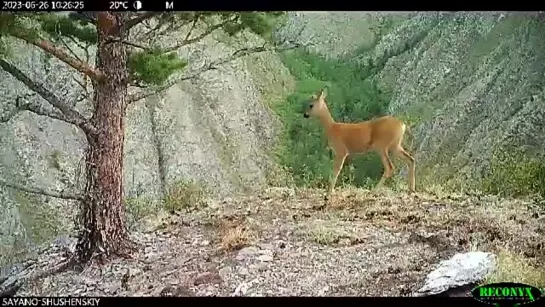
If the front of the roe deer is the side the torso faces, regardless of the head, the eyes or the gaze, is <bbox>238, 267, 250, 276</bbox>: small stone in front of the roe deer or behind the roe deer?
in front

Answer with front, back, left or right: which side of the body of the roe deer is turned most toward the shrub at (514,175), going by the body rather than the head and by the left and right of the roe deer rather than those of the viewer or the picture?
back

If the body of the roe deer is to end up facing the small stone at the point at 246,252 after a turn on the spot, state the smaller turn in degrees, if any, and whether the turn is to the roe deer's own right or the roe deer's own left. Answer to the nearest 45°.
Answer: approximately 90° to the roe deer's own left

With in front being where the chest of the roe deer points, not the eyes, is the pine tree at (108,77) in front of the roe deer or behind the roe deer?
in front

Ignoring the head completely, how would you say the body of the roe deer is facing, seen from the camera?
to the viewer's left
